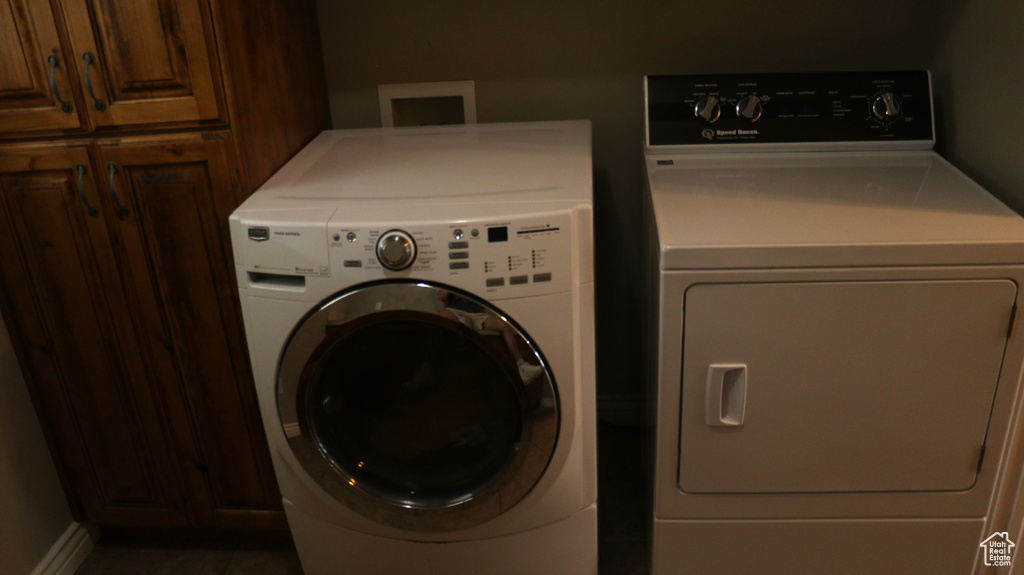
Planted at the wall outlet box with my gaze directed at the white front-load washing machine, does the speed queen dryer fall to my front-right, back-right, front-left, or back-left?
front-left

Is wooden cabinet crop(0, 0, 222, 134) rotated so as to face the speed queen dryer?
no

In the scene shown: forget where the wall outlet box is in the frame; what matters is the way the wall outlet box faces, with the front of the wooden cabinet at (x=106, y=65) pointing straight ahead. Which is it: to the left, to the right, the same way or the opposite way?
the same way

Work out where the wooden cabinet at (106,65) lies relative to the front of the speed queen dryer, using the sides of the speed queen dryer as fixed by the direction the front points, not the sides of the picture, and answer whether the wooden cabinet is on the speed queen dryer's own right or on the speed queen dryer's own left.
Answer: on the speed queen dryer's own right

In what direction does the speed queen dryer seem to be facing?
toward the camera

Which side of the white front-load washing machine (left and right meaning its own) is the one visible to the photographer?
front

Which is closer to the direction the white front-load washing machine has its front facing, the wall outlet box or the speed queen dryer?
the speed queen dryer

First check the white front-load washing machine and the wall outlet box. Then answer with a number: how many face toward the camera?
2

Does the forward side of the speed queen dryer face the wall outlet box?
no

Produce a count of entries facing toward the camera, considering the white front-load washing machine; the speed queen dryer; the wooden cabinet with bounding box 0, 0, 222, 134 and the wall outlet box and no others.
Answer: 4

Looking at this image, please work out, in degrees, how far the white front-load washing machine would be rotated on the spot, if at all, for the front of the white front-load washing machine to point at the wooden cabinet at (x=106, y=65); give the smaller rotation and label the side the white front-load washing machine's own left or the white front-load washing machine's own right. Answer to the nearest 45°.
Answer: approximately 135° to the white front-load washing machine's own right

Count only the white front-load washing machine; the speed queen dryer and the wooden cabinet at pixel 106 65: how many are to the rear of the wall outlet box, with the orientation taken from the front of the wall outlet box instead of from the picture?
0

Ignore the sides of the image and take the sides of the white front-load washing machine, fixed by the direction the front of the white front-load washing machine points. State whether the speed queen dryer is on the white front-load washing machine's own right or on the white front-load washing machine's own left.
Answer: on the white front-load washing machine's own left

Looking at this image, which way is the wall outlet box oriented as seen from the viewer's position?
toward the camera
